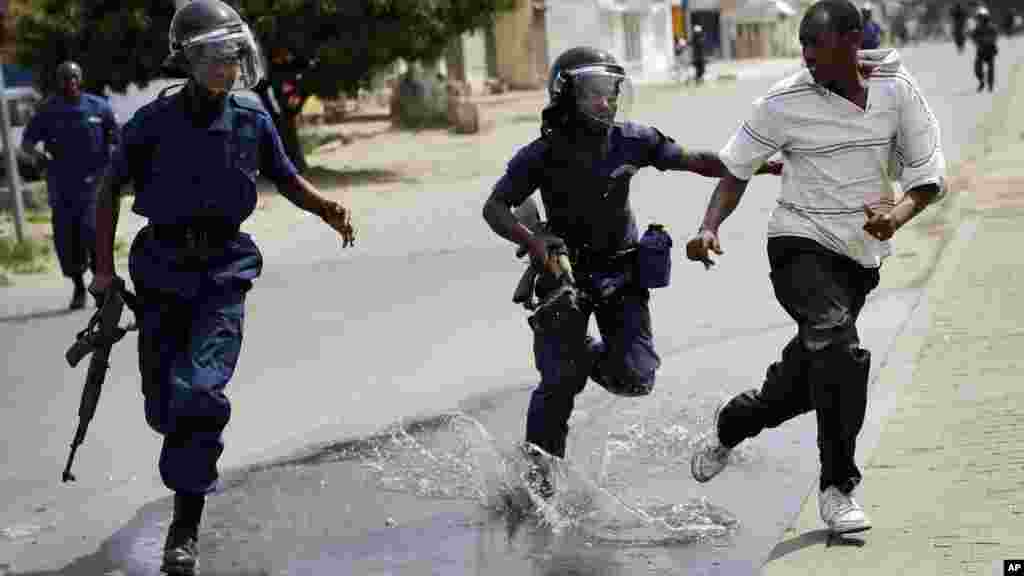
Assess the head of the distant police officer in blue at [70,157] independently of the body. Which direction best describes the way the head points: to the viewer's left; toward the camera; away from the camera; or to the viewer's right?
toward the camera

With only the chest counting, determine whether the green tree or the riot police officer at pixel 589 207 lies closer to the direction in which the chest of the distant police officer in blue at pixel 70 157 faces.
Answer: the riot police officer

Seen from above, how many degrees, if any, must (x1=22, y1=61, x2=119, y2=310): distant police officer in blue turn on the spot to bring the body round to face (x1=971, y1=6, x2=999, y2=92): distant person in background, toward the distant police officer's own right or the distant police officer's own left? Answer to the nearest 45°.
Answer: approximately 135° to the distant police officer's own left

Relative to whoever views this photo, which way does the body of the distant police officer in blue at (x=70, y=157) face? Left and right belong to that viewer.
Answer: facing the viewer

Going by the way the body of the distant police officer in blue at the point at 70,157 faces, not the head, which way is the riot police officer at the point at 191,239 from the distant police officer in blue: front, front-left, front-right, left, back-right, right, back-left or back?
front

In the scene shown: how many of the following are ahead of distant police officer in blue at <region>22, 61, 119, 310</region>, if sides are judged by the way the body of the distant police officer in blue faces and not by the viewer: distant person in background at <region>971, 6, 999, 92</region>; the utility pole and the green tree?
0

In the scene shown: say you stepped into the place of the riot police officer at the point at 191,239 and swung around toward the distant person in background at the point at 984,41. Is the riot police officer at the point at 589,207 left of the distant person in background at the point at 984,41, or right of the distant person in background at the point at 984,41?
right

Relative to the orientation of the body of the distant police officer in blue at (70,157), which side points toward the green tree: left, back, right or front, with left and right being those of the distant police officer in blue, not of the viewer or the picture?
back

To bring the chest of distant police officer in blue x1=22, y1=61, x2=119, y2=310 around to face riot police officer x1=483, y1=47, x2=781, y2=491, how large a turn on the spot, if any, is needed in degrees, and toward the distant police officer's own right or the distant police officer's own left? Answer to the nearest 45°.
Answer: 0° — they already face them

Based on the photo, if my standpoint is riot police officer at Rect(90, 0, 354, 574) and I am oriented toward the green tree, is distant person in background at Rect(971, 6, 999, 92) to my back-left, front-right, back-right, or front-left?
front-right

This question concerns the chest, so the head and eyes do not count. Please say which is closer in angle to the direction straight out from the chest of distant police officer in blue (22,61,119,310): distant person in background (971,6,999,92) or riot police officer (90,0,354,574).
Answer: the riot police officer

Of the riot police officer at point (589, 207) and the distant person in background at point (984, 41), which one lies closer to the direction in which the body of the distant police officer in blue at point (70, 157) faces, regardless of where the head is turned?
the riot police officer
